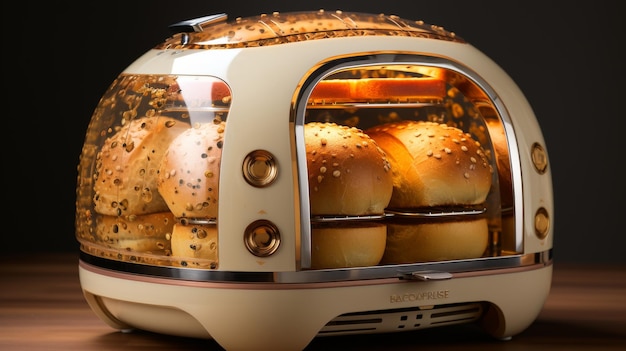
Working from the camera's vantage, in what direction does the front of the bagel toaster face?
facing the viewer and to the right of the viewer
